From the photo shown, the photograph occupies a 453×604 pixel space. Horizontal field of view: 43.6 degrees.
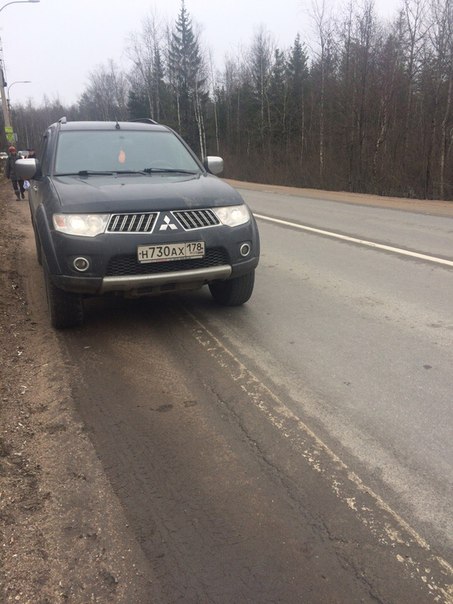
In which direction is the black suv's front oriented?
toward the camera
